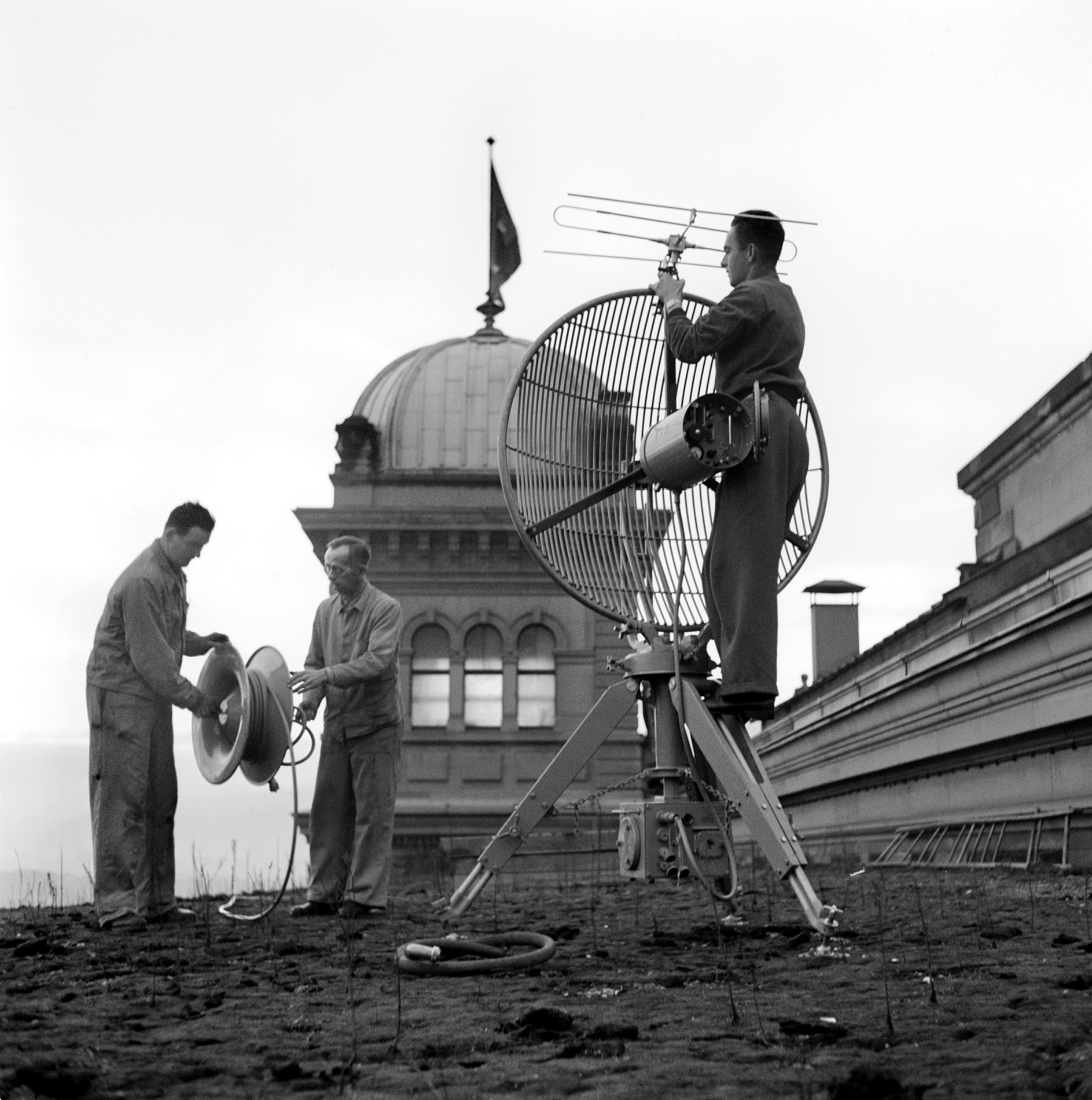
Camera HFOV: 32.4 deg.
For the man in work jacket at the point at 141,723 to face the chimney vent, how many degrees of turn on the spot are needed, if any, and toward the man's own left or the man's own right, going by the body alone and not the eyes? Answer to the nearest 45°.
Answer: approximately 45° to the man's own left

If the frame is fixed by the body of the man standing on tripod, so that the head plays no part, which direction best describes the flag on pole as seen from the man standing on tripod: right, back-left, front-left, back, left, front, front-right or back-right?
right

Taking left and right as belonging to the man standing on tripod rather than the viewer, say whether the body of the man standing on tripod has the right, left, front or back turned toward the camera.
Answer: left

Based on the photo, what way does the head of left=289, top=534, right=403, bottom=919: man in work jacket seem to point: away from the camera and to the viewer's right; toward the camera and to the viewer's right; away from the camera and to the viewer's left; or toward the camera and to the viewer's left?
toward the camera and to the viewer's left

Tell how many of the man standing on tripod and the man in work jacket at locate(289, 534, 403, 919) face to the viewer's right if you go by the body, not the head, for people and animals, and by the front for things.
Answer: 0

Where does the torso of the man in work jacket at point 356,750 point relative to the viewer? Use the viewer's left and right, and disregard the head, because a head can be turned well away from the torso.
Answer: facing the viewer and to the left of the viewer

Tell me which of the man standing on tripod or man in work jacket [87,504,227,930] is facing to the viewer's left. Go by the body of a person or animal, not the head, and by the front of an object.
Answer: the man standing on tripod

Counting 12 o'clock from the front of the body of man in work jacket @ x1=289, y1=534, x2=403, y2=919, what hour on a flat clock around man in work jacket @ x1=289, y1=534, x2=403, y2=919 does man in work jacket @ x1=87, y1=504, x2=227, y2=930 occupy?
man in work jacket @ x1=87, y1=504, x2=227, y2=930 is roughly at 12 o'clock from man in work jacket @ x1=289, y1=534, x2=403, y2=919.

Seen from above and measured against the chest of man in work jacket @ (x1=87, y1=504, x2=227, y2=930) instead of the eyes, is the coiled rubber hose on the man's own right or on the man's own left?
on the man's own right

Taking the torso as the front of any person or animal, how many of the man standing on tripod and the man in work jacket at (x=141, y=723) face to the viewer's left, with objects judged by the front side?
1

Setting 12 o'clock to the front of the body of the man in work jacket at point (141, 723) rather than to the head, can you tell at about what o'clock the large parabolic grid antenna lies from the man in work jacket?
The large parabolic grid antenna is roughly at 1 o'clock from the man in work jacket.

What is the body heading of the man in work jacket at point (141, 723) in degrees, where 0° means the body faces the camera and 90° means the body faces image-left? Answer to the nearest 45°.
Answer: approximately 270°

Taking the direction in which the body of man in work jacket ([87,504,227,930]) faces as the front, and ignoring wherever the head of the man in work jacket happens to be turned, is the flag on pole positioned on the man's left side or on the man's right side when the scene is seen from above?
on the man's left side

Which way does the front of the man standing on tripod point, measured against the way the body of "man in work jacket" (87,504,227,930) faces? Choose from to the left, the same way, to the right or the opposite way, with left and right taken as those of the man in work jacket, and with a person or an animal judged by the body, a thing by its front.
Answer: the opposite way

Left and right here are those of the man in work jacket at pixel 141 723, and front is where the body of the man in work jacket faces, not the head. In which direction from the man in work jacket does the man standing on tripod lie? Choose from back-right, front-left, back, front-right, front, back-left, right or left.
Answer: front-right

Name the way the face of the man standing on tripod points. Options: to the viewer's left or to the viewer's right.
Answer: to the viewer's left
